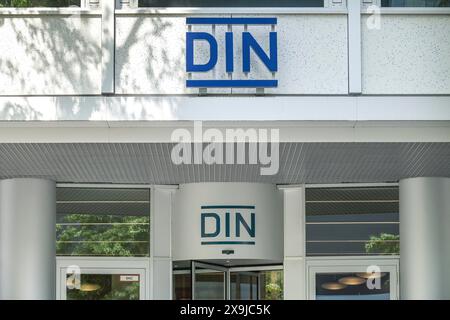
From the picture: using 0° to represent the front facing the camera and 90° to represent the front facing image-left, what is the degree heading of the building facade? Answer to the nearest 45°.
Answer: approximately 0°
